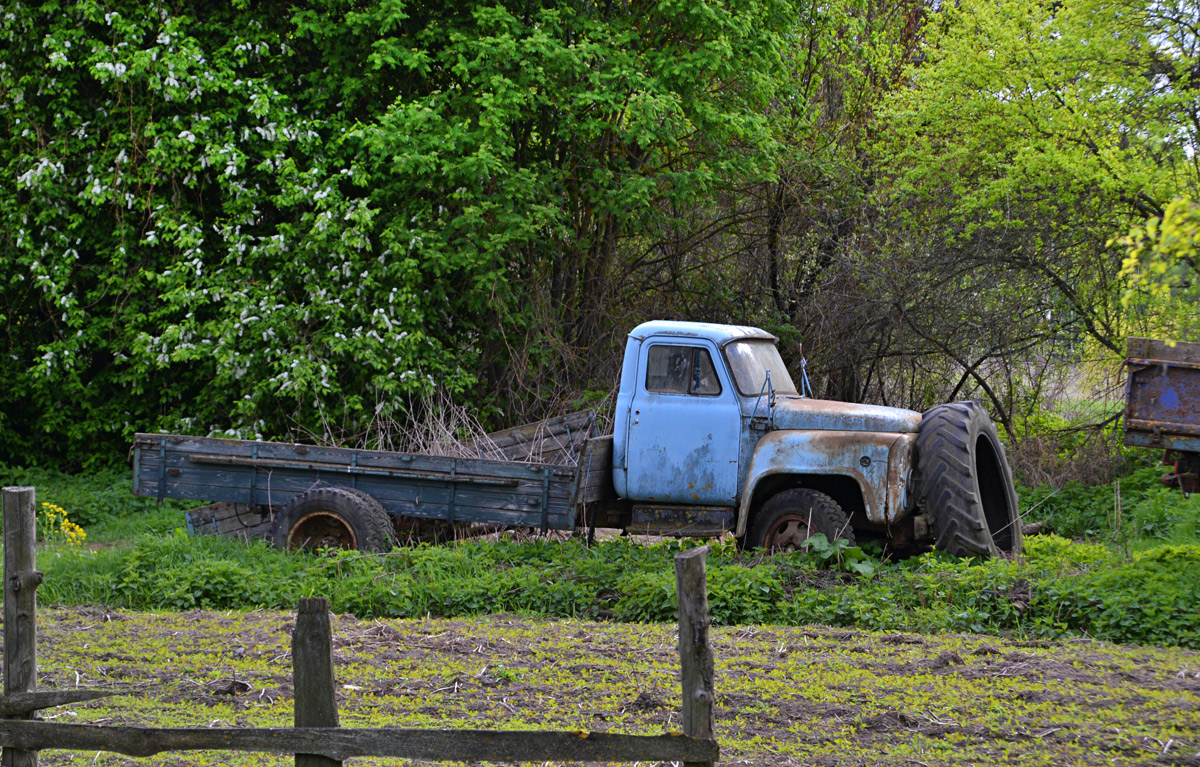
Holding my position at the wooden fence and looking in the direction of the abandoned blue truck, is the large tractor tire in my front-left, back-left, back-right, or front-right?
front-right

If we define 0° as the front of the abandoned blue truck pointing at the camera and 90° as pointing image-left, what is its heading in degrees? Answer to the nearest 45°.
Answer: approximately 270°

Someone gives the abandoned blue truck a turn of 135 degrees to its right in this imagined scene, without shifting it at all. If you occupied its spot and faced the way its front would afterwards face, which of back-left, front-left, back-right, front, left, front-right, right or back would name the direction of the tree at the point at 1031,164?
back

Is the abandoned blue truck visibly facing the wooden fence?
no
